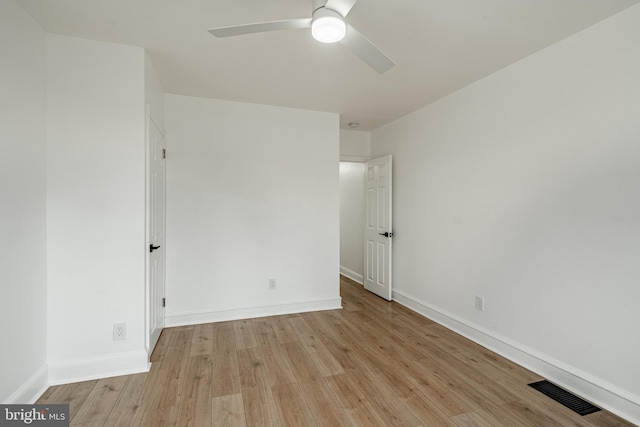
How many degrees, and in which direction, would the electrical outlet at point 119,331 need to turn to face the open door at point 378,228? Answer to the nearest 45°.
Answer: approximately 90° to its left

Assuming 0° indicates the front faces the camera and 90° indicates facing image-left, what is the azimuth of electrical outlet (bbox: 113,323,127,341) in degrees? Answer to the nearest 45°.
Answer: approximately 0°
